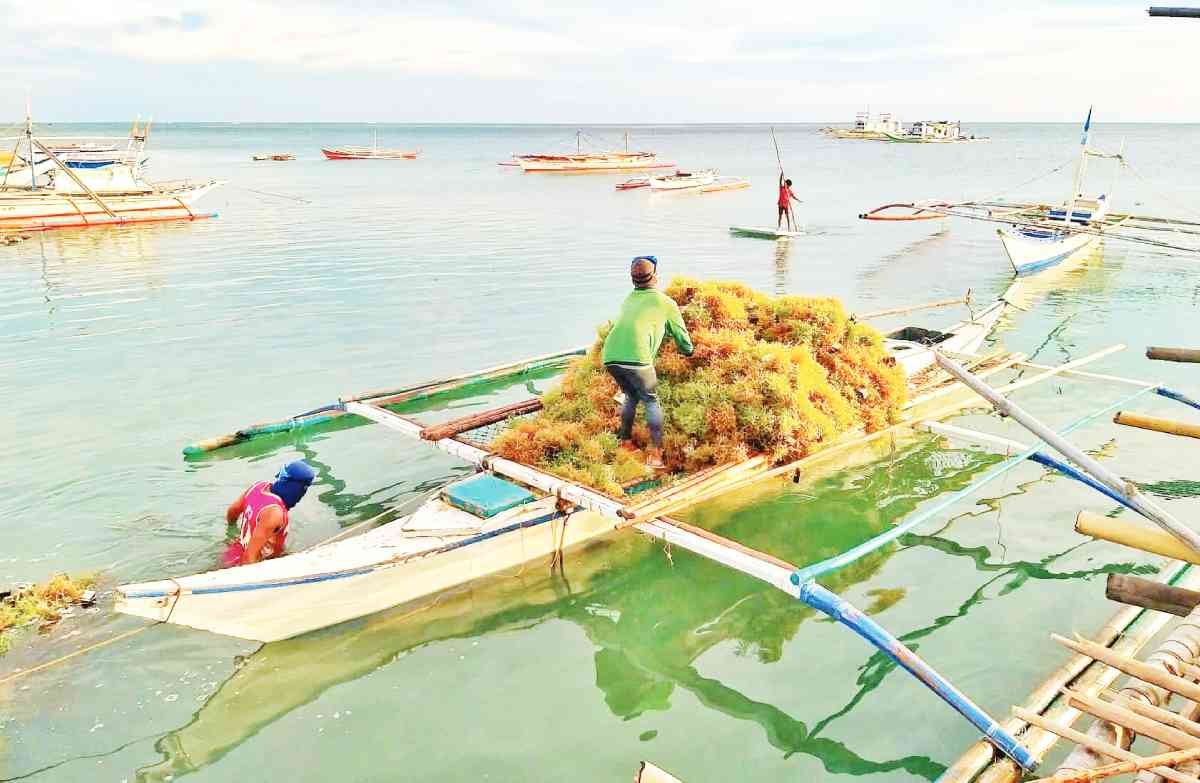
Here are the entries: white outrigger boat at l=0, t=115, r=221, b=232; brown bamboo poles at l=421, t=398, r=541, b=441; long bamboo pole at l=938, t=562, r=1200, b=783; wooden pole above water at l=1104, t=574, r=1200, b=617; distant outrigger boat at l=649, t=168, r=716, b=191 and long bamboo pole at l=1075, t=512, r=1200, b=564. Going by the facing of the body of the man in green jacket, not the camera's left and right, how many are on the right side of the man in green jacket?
3

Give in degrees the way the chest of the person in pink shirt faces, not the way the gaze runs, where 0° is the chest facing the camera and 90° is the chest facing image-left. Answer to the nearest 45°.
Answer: approximately 225°

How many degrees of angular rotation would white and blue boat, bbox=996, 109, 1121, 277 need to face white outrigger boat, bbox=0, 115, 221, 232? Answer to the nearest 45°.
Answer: approximately 45° to its right

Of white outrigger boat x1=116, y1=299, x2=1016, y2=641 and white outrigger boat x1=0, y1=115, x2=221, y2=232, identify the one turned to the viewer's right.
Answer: white outrigger boat x1=0, y1=115, x2=221, y2=232

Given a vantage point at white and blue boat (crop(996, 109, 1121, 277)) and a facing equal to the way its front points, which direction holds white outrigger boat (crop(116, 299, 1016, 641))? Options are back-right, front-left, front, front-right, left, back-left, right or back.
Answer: front-left

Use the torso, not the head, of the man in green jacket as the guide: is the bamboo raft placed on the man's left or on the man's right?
on the man's right

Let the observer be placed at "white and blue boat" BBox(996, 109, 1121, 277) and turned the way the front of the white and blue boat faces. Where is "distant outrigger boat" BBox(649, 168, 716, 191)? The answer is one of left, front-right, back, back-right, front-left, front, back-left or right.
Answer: right

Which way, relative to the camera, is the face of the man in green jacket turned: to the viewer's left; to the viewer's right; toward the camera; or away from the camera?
away from the camera

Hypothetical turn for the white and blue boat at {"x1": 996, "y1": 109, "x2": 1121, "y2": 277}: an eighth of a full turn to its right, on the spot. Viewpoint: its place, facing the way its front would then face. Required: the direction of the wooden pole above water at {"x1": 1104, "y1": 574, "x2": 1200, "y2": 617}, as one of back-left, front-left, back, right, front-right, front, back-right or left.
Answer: left

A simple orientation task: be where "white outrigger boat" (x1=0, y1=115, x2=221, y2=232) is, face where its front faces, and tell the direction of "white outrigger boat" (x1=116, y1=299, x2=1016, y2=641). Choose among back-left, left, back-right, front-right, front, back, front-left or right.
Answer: right

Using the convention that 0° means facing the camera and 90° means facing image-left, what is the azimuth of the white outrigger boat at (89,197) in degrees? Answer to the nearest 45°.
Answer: approximately 270°

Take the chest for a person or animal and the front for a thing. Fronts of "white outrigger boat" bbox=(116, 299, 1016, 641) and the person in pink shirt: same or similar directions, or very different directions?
very different directions

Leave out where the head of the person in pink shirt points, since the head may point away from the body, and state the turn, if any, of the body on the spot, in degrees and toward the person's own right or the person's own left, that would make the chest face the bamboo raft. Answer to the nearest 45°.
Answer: approximately 90° to the person's own right
